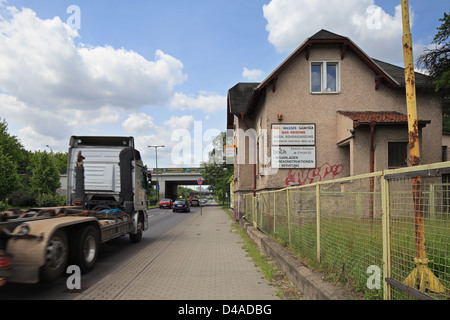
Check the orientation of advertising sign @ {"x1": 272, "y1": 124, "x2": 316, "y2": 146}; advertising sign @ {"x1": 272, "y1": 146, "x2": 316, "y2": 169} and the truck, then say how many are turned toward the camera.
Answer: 2

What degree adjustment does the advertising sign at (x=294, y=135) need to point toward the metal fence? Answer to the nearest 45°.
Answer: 0° — it already faces it

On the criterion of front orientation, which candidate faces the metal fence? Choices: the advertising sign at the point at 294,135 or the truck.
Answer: the advertising sign

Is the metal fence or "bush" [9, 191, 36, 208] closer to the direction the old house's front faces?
the metal fence

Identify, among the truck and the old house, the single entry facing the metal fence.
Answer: the old house

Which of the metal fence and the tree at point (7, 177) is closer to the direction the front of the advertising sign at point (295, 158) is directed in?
the metal fence

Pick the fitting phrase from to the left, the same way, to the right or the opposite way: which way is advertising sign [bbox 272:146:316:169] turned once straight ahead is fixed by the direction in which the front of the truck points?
the opposite way

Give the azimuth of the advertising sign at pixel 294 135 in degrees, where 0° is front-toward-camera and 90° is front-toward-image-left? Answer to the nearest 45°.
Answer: approximately 0°

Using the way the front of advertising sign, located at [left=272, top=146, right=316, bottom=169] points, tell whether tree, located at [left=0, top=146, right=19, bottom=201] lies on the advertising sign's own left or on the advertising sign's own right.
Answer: on the advertising sign's own right

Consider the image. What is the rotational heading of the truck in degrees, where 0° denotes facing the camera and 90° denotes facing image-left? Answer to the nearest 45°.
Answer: approximately 225°

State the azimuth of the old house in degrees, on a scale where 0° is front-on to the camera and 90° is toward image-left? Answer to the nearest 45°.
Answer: approximately 0°

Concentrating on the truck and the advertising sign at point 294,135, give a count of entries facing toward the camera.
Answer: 1
